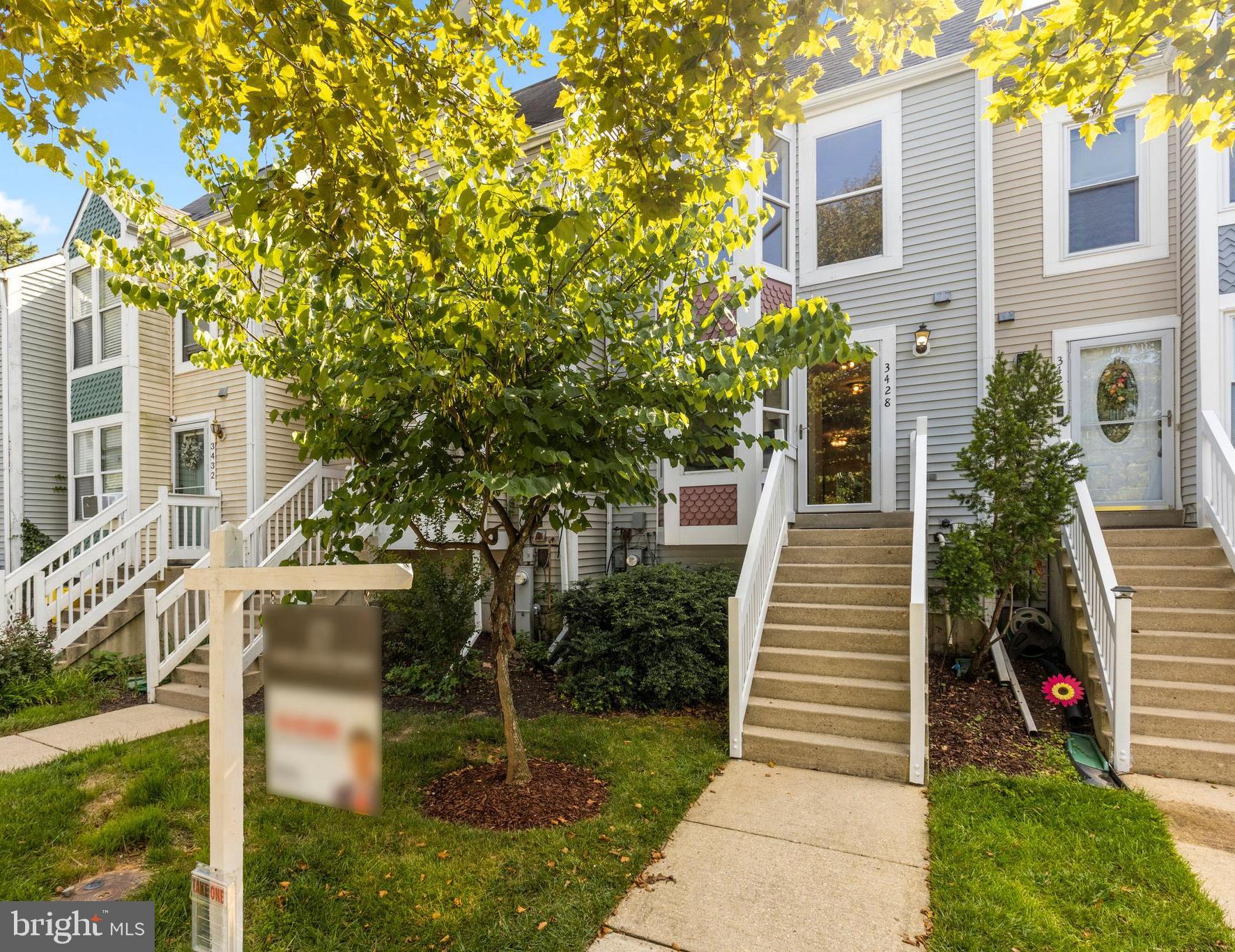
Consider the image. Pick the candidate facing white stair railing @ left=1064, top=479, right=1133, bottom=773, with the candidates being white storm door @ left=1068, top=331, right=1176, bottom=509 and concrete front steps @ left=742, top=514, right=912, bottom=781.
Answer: the white storm door

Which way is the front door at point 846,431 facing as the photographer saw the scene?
facing the viewer

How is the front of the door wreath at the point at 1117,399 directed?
toward the camera

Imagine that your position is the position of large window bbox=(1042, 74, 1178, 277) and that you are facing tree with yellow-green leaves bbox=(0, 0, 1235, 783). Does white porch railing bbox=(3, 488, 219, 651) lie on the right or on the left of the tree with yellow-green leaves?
right

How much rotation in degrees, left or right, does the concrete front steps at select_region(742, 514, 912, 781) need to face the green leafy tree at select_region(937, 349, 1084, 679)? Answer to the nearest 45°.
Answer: approximately 135° to its left

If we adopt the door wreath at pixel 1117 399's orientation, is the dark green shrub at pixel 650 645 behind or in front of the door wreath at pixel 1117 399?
in front

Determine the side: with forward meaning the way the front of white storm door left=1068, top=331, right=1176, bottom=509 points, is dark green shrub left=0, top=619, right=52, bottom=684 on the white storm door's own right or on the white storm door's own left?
on the white storm door's own right

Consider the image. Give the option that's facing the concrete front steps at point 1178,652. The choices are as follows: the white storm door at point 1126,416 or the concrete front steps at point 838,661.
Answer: the white storm door

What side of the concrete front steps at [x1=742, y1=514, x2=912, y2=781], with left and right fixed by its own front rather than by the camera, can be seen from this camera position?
front

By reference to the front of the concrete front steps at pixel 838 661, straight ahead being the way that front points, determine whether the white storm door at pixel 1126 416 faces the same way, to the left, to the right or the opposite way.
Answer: the same way

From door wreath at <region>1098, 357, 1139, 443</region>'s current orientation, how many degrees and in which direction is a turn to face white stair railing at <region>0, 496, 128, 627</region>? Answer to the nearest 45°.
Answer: approximately 45° to its right

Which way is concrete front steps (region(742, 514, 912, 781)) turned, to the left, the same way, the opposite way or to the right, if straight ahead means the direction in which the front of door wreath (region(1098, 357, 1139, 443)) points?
the same way

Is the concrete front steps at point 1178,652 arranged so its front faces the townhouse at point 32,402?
no
